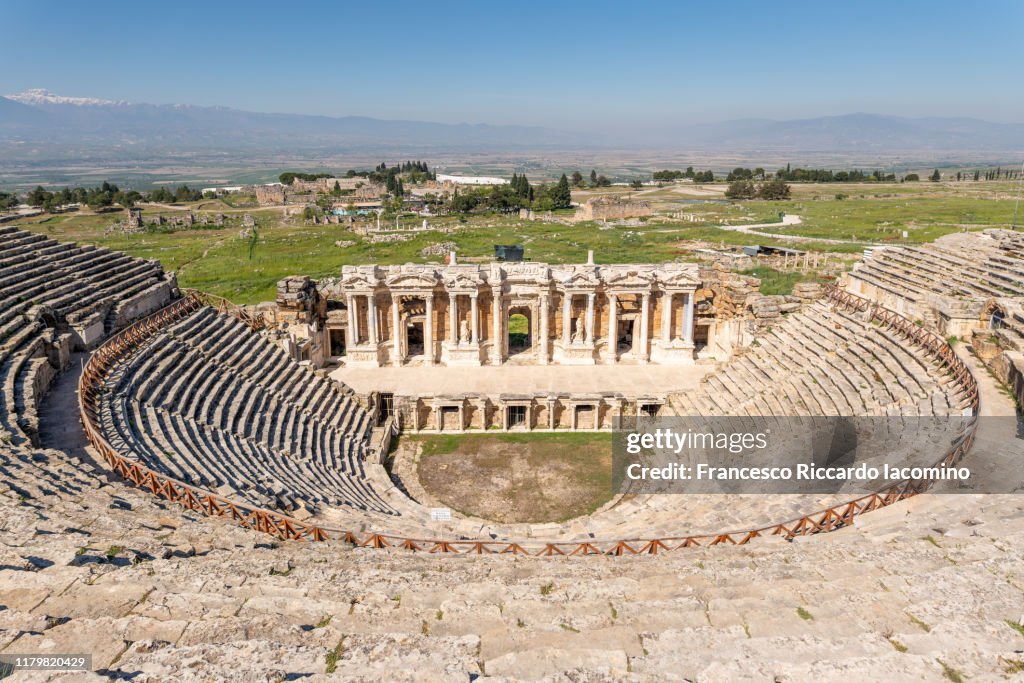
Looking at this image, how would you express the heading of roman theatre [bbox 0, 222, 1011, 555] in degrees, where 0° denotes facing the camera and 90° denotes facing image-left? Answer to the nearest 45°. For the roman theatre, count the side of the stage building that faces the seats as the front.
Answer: approximately 0°
